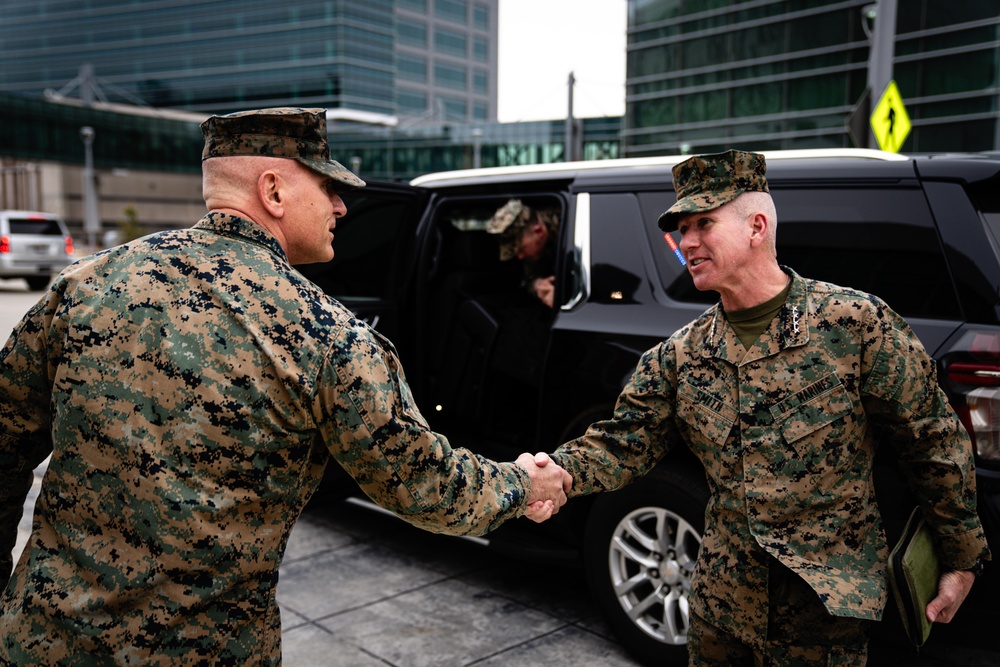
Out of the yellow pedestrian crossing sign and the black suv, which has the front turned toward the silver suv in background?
the black suv

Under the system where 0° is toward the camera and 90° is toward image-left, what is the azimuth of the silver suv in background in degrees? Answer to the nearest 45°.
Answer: approximately 180°

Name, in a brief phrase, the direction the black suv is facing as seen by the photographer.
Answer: facing away from the viewer and to the left of the viewer

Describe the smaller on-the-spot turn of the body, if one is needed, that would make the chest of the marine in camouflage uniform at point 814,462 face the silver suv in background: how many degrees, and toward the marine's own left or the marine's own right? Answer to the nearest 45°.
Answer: approximately 90° to the marine's own right

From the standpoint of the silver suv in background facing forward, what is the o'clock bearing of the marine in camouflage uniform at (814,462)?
The marine in camouflage uniform is roughly at 6 o'clock from the silver suv in background.

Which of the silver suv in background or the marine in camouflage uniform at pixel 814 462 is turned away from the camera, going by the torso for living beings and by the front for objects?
the silver suv in background

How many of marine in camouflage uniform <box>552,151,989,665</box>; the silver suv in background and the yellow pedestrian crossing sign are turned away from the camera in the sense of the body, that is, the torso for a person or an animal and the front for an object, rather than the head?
1

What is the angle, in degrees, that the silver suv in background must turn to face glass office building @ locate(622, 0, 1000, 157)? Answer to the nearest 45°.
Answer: approximately 90° to its right

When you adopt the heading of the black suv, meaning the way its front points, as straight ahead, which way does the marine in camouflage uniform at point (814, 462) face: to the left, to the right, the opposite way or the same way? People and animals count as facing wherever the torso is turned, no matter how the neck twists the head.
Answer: to the left

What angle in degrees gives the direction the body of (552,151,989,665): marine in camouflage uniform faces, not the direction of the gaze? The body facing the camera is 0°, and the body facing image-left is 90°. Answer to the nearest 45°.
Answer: approximately 45°

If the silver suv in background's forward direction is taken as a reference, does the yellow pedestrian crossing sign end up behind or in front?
behind

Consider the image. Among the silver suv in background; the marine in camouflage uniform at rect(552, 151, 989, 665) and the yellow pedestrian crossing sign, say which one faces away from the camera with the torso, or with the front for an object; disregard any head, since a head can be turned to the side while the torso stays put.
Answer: the silver suv in background

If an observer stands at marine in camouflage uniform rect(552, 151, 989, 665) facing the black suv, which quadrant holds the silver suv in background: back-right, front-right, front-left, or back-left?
front-left

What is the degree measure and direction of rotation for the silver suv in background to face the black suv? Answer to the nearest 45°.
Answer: approximately 180°

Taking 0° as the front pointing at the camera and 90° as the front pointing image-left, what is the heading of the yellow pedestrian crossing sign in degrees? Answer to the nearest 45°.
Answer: approximately 315°

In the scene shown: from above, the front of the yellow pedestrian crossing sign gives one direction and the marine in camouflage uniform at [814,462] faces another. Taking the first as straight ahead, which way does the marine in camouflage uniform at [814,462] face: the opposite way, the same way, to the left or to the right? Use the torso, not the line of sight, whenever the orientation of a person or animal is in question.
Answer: to the right

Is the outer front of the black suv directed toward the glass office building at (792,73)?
no

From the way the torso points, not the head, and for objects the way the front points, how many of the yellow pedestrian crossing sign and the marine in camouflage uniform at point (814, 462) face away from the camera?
0

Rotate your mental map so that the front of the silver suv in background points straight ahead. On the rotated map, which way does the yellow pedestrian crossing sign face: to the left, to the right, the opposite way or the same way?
the opposite way

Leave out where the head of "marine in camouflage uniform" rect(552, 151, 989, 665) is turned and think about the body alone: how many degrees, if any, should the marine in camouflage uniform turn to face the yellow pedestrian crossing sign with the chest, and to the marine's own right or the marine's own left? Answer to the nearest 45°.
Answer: approximately 135° to the marine's own right

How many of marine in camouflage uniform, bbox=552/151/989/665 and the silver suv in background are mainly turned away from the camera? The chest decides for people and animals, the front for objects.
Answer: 1

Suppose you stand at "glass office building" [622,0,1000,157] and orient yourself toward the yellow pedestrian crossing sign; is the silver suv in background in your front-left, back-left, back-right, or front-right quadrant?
front-right
